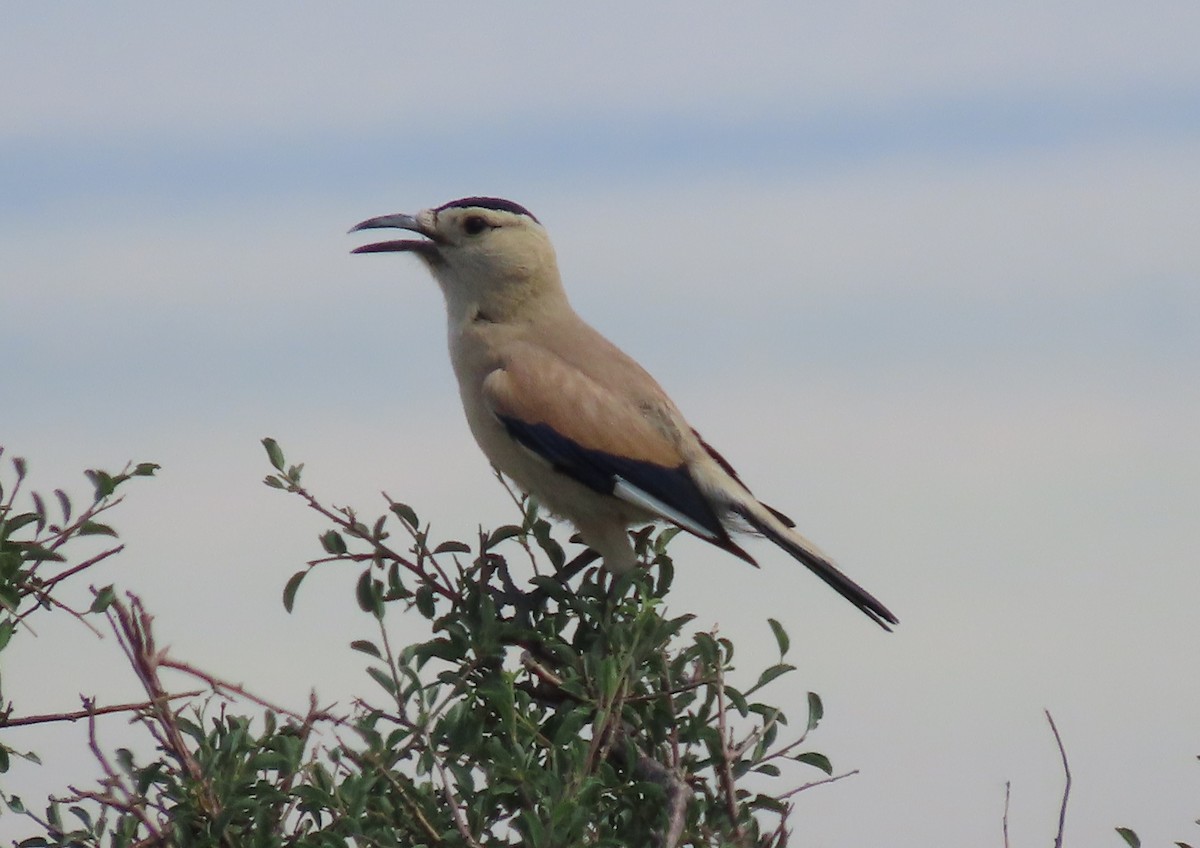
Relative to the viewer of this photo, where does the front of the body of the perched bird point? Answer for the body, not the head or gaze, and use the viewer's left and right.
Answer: facing to the left of the viewer

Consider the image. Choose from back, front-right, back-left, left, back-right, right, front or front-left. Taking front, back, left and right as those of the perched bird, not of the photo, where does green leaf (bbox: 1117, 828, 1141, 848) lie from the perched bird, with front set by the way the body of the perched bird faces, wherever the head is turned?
back-left
